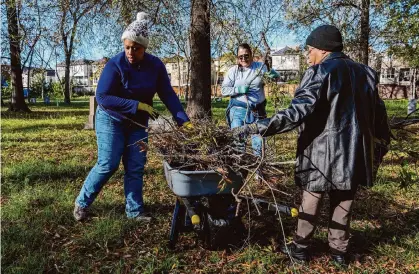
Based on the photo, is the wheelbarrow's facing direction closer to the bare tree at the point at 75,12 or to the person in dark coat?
the bare tree

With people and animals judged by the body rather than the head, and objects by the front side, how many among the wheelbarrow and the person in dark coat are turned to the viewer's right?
0

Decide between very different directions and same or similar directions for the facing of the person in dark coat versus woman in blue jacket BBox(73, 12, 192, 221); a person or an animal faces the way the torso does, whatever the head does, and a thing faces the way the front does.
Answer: very different directions

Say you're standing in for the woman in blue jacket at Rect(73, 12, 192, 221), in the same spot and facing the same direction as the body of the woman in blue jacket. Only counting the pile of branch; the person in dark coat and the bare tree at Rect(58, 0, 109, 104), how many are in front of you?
2

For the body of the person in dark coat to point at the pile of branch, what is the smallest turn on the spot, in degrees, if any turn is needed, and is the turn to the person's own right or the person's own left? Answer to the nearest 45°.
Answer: approximately 45° to the person's own left

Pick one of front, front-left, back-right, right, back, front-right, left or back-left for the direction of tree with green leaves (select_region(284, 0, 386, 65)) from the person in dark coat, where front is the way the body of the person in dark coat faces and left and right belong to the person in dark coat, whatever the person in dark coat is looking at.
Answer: front-right

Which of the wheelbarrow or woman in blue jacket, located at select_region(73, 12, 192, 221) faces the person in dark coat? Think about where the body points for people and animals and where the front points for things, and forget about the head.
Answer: the woman in blue jacket

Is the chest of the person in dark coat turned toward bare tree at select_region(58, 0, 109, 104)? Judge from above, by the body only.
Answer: yes

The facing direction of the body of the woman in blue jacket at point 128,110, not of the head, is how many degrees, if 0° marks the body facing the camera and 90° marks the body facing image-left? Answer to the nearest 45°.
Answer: approximately 315°

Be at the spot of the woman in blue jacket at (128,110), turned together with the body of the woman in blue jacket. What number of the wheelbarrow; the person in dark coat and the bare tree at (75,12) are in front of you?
2

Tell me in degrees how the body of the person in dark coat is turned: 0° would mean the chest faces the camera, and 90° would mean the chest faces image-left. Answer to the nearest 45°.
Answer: approximately 135°

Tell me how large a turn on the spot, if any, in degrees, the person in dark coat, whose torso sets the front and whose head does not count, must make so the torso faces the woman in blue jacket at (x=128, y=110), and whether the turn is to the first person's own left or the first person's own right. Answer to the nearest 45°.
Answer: approximately 45° to the first person's own left

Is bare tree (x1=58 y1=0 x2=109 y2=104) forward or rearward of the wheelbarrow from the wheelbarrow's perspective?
forward

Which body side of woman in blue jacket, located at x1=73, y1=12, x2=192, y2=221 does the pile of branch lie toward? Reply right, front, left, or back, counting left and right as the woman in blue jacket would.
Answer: front

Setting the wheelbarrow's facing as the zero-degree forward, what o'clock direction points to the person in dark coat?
The person in dark coat is roughly at 5 o'clock from the wheelbarrow.

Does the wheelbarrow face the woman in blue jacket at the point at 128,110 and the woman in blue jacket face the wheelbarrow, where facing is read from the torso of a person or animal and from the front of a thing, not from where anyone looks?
yes

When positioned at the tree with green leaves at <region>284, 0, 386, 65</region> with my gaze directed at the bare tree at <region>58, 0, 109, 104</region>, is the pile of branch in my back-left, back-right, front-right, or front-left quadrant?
front-left

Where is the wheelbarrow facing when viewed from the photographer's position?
facing away from the viewer and to the left of the viewer

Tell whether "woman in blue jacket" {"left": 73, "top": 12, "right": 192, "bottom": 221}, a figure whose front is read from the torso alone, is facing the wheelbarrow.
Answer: yes

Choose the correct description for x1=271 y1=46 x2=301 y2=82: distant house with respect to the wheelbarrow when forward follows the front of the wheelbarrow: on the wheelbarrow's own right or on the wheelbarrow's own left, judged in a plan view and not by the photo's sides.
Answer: on the wheelbarrow's own right

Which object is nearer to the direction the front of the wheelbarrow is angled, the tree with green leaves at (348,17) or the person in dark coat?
the tree with green leaves
